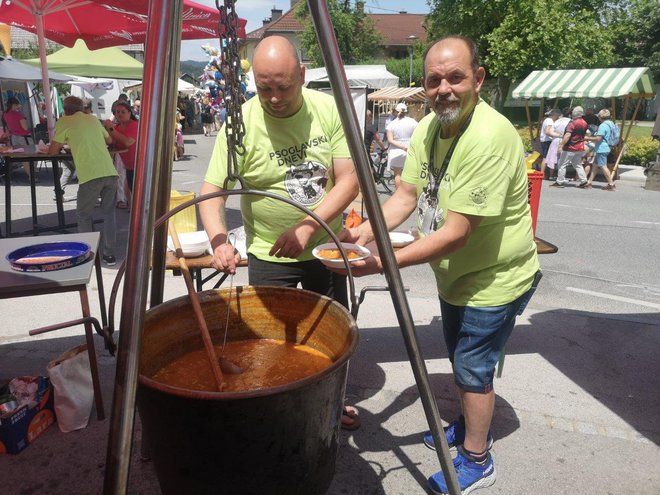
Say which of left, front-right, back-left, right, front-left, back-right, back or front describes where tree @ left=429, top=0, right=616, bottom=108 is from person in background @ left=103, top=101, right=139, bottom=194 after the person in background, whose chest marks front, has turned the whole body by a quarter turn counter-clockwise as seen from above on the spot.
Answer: left

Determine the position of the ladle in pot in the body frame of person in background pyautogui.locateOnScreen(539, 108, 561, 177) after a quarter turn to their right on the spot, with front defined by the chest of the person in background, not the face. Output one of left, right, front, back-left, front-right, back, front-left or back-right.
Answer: front

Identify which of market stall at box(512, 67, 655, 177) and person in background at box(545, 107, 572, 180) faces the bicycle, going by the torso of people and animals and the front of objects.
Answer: the market stall

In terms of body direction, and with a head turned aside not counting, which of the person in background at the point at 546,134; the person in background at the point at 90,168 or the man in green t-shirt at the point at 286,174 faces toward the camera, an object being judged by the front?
the man in green t-shirt

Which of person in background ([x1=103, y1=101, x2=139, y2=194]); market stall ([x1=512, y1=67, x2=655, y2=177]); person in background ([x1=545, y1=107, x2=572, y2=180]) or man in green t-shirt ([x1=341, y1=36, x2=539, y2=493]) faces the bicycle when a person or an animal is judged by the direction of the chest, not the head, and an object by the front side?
the market stall

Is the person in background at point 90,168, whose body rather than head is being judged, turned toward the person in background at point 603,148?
no

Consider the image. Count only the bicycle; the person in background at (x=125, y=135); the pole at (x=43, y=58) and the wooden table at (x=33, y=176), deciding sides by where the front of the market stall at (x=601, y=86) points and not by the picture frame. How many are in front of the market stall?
4

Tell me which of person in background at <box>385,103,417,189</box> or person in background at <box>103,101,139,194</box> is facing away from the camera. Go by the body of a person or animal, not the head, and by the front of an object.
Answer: person in background at <box>385,103,417,189</box>

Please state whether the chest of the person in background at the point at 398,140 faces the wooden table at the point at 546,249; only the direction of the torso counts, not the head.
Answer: no

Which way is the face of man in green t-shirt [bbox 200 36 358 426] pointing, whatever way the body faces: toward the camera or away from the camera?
toward the camera

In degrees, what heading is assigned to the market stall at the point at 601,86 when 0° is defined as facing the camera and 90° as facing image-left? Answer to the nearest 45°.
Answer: approximately 45°

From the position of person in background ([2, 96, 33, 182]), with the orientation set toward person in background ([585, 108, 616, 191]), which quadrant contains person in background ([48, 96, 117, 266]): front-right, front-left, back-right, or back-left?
front-right

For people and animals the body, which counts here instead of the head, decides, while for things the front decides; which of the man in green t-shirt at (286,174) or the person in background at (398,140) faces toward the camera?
the man in green t-shirt

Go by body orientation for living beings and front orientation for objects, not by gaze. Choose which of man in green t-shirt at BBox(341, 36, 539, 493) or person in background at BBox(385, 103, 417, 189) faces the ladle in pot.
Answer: the man in green t-shirt

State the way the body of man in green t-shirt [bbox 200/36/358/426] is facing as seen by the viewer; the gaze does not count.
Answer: toward the camera

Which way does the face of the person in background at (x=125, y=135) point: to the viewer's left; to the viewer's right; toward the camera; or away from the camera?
toward the camera
